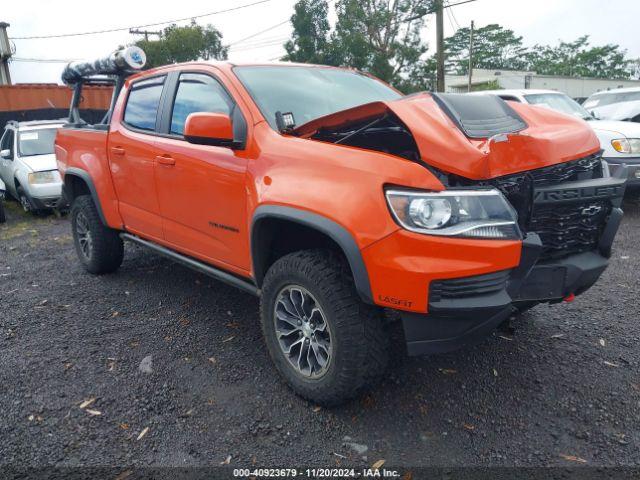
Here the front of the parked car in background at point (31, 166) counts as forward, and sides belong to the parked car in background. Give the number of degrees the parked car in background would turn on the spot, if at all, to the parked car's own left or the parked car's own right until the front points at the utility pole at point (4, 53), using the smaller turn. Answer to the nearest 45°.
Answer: approximately 135° to the parked car's own left

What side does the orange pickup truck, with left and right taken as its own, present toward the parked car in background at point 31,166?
back

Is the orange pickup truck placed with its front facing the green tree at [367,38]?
no

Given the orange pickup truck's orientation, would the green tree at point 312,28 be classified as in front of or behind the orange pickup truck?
behind

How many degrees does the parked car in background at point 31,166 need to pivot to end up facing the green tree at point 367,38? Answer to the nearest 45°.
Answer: approximately 90° to its left

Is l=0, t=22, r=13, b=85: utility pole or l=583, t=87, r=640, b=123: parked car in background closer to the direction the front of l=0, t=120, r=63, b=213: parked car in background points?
the parked car in background

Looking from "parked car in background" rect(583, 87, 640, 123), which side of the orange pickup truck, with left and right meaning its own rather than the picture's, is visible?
left

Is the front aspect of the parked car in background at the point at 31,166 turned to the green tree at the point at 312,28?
no

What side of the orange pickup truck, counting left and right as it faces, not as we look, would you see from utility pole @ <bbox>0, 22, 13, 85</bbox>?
back

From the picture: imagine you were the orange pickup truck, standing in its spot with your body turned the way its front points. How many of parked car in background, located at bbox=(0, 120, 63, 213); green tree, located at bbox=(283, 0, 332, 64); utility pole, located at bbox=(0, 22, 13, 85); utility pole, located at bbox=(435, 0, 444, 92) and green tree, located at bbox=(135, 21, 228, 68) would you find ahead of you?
0

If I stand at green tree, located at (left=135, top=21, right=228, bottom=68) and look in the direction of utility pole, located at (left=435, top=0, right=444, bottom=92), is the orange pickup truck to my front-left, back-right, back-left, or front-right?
front-right

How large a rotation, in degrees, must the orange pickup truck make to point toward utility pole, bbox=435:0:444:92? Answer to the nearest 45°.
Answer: approximately 135° to its left

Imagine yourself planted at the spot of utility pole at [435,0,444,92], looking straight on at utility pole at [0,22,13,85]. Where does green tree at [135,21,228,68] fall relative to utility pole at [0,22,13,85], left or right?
right

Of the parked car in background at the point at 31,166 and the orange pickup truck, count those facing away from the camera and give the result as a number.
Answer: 0

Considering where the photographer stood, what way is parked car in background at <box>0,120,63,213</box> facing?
facing the viewer and to the right of the viewer
